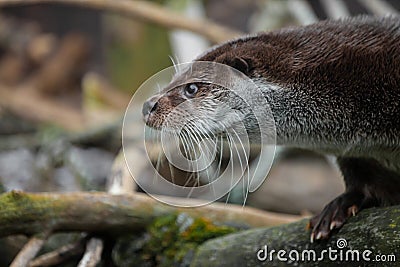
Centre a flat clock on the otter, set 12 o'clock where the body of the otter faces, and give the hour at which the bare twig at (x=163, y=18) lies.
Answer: The bare twig is roughly at 2 o'clock from the otter.

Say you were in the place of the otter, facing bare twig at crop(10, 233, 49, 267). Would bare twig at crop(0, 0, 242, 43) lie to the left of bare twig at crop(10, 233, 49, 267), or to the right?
right

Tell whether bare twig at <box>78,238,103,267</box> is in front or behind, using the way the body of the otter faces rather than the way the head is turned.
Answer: in front

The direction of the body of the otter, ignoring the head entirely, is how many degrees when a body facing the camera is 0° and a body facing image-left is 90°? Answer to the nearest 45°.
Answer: approximately 90°

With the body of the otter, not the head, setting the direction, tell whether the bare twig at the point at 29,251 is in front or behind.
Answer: in front
